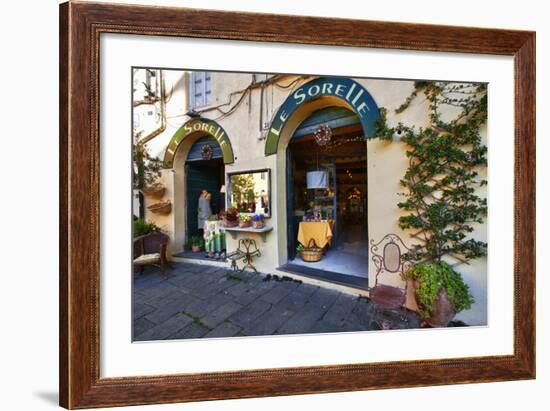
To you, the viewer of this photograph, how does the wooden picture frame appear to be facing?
facing the viewer and to the right of the viewer
